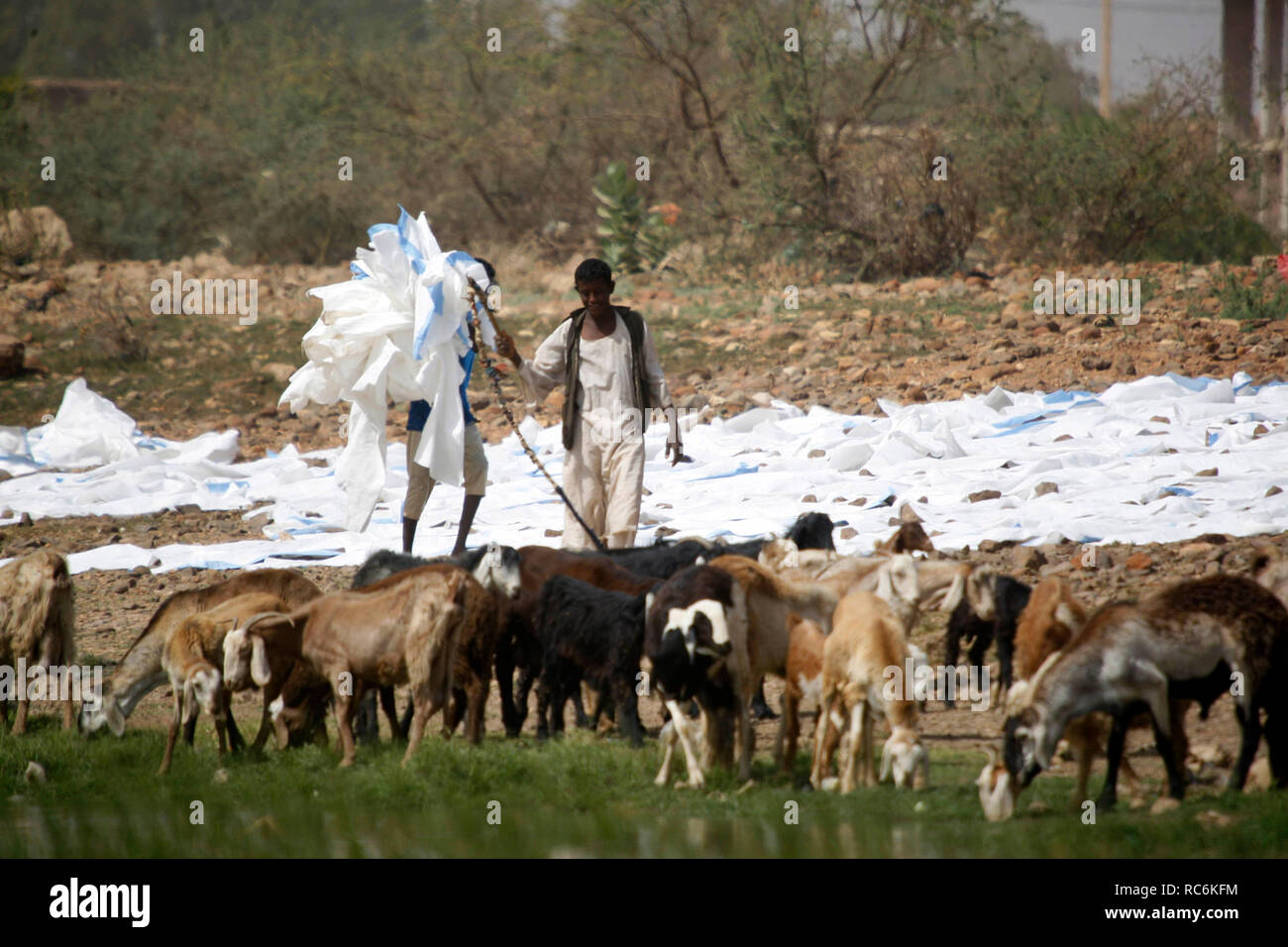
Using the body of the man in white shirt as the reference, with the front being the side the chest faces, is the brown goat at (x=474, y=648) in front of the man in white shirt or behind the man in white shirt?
in front

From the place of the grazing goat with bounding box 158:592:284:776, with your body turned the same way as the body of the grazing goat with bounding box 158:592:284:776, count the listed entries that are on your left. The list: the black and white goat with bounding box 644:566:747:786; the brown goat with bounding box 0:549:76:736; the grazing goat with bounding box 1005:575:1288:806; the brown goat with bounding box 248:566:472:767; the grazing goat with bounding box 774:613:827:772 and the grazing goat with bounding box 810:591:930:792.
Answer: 5

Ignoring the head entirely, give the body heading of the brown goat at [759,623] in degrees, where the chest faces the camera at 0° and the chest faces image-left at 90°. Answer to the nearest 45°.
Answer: approximately 270°

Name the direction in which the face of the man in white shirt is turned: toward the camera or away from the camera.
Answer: toward the camera

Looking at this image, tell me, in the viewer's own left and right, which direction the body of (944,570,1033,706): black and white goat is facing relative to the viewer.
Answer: facing the viewer and to the left of the viewer

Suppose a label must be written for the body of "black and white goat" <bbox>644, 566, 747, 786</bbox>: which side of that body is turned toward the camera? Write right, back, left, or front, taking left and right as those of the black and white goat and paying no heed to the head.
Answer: front

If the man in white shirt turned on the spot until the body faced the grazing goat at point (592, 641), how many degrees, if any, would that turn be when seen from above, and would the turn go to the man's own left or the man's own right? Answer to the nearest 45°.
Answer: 0° — they already face it

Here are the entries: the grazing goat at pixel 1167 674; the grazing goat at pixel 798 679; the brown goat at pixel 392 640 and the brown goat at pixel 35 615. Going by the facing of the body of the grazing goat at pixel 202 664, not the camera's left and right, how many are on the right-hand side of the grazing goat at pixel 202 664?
1

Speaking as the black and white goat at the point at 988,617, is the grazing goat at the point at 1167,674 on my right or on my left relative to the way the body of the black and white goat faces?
on my left

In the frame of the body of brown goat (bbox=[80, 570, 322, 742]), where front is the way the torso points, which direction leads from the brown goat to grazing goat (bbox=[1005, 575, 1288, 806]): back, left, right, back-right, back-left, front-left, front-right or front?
back-left

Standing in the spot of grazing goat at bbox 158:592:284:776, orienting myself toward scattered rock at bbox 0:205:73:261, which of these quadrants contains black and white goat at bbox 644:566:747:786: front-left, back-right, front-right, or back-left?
back-right
